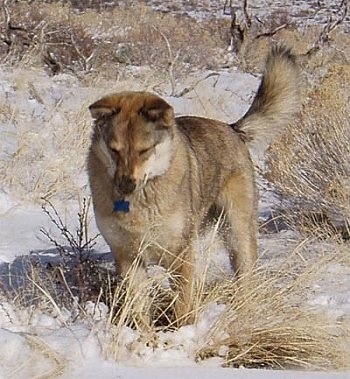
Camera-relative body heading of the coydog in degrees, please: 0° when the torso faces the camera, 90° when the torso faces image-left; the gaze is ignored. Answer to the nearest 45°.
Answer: approximately 45°

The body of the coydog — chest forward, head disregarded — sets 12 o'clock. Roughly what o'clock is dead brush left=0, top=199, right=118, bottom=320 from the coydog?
The dead brush is roughly at 2 o'clock from the coydog.

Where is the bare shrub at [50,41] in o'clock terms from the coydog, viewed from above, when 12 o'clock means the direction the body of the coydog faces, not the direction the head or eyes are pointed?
The bare shrub is roughly at 4 o'clock from the coydog.

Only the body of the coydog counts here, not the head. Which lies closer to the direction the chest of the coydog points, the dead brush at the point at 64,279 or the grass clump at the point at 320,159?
the dead brush

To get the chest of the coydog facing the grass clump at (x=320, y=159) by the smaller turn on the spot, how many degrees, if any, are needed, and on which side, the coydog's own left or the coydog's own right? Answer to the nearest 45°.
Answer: approximately 180°
